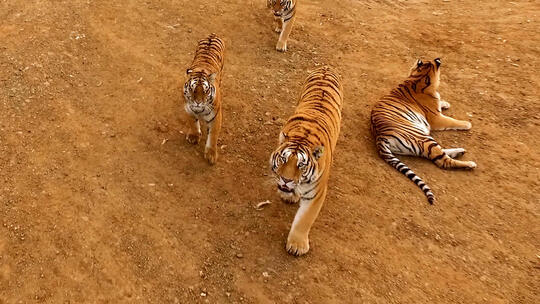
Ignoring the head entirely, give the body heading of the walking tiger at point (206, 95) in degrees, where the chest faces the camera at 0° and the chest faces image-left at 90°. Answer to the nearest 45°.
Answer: approximately 0°

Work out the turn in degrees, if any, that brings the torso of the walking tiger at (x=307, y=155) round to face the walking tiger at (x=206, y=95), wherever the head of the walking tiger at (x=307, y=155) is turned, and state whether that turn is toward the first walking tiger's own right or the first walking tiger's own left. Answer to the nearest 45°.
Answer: approximately 135° to the first walking tiger's own right

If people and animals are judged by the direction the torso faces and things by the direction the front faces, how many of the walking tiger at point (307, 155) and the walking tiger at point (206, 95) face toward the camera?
2

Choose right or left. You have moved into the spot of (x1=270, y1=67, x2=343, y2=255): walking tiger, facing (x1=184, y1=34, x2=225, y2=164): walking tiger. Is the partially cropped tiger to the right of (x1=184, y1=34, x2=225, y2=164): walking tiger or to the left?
right

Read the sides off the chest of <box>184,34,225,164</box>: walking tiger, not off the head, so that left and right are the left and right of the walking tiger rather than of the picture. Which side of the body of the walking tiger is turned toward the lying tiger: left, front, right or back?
left

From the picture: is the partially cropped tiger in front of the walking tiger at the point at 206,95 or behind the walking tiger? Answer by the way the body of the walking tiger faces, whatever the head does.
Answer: behind
